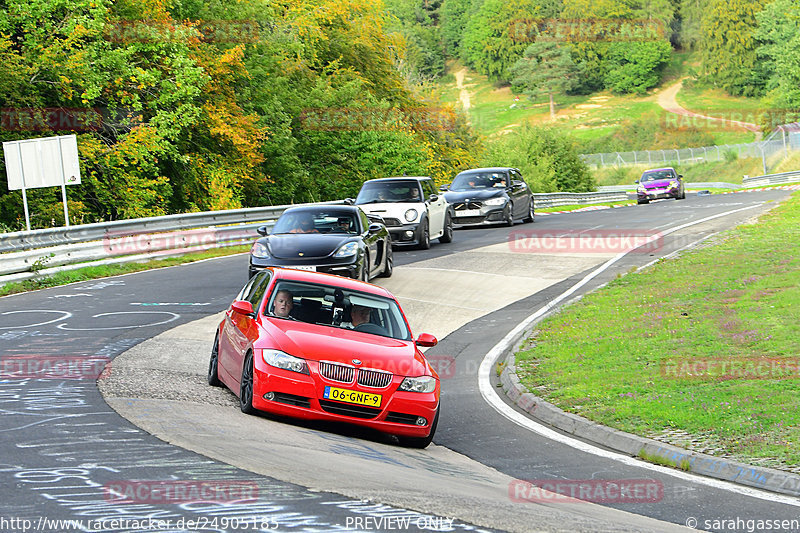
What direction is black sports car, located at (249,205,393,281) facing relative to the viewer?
toward the camera

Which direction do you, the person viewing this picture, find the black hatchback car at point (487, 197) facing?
facing the viewer and to the left of the viewer

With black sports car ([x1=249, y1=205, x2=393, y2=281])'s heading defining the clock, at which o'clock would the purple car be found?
The purple car is roughly at 7 o'clock from the black sports car.

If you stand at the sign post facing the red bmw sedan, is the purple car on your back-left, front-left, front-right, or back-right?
back-left

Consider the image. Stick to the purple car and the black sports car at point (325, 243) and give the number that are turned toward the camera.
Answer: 2

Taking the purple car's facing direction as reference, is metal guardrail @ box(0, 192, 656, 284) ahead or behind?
ahead

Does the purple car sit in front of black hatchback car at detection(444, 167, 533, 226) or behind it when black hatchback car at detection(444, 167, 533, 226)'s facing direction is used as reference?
behind

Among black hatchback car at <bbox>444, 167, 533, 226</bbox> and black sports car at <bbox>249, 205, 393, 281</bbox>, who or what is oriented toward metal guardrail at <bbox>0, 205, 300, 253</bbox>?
black hatchback car at <bbox>444, 167, 533, 226</bbox>

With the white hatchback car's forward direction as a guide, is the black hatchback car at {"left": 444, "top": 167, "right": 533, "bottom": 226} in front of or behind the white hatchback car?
behind

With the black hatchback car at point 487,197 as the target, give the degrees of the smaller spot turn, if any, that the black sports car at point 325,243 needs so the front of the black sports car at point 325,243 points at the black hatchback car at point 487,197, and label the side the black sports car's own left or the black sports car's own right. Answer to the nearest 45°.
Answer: approximately 180°

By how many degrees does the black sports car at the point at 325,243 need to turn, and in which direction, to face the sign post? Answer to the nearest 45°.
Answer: approximately 135° to its right

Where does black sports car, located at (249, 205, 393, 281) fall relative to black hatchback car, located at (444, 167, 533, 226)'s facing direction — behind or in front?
in front

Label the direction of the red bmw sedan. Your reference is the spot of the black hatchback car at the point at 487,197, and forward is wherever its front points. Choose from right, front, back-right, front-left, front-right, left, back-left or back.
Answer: front-left
